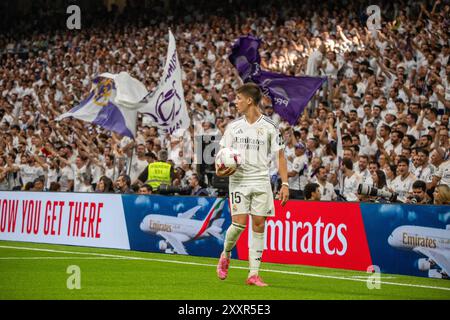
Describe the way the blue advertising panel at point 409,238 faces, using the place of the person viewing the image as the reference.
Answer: facing the viewer

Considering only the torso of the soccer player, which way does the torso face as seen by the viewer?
toward the camera

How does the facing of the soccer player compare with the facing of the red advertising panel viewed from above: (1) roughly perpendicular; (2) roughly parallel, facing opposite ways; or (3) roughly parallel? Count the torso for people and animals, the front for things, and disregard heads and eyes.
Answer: roughly parallel

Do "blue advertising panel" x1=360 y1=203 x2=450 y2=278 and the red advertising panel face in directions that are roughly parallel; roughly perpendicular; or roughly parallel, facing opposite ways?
roughly parallel

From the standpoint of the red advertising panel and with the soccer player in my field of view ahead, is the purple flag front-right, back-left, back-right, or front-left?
back-right

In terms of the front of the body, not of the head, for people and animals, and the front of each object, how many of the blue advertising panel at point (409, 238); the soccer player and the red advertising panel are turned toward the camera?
3

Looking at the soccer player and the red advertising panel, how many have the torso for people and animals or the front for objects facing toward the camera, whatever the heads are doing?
2

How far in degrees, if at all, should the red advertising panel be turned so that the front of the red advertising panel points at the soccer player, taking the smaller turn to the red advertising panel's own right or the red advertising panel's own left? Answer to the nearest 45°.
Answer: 0° — it already faces them

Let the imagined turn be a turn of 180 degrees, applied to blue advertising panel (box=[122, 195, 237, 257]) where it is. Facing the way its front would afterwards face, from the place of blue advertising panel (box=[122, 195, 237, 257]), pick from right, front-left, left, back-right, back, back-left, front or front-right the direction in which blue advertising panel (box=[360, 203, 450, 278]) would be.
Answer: back-right

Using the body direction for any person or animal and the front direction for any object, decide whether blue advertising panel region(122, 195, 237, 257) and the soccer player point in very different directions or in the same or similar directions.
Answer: same or similar directions

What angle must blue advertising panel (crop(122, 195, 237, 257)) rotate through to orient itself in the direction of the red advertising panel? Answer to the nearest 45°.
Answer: approximately 45° to its left

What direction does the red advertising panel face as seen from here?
toward the camera

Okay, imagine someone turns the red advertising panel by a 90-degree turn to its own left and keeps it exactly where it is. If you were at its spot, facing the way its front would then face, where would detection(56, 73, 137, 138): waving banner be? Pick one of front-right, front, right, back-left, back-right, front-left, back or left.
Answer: back-left

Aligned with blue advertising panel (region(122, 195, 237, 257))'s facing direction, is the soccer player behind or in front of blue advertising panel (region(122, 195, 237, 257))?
in front

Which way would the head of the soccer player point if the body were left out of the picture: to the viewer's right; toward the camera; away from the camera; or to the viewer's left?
to the viewer's left
